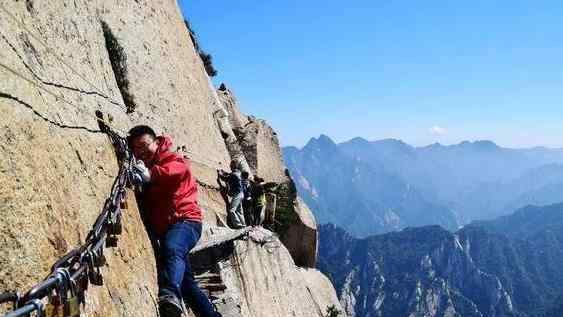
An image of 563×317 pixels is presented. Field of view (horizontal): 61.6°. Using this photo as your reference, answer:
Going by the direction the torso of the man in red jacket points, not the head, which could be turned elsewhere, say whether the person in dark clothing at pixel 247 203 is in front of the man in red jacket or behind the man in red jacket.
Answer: behind

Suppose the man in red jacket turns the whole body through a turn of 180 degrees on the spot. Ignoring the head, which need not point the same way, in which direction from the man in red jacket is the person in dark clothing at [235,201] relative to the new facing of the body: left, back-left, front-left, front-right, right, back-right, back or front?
front-left

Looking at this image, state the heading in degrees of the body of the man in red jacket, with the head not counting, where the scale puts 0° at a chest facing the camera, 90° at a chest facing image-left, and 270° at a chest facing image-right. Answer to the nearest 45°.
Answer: approximately 45°

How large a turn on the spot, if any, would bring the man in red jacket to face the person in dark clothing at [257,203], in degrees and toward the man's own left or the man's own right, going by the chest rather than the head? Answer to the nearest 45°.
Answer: approximately 135° to the man's own right
